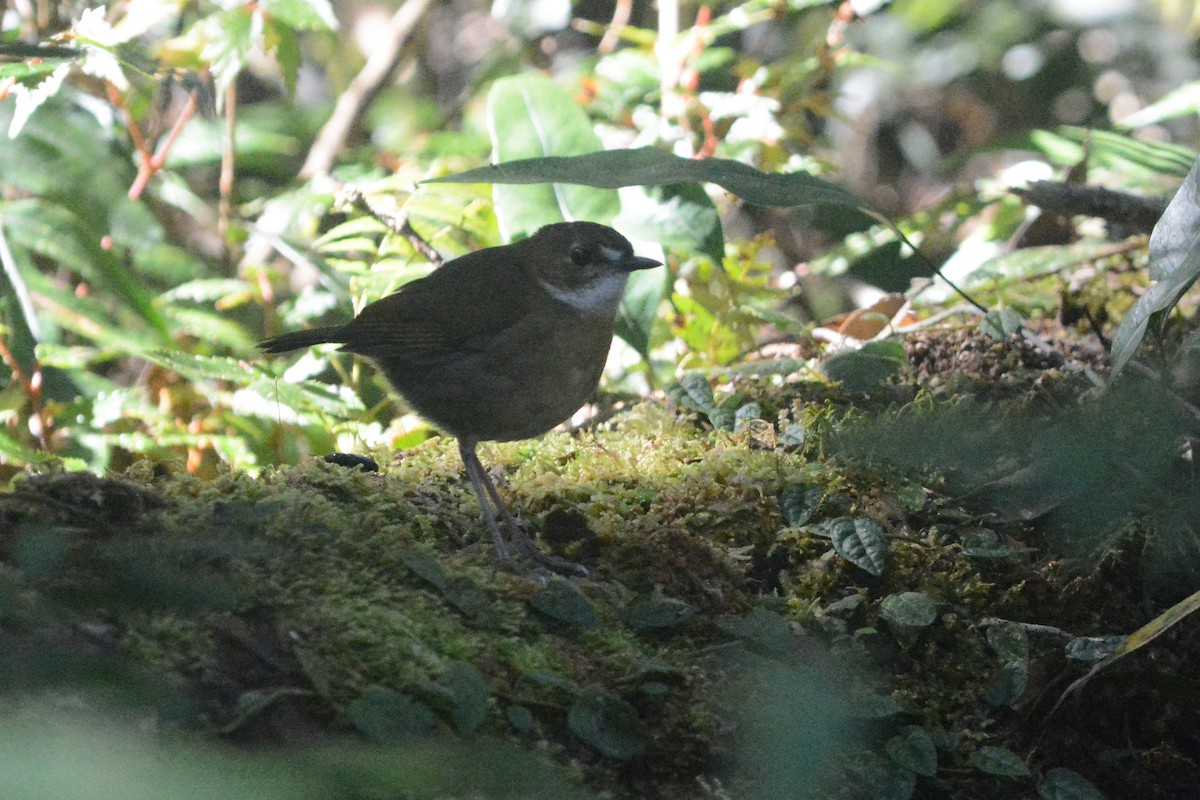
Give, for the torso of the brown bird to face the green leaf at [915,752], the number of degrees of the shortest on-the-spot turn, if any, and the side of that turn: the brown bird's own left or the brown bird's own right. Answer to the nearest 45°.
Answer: approximately 90° to the brown bird's own right

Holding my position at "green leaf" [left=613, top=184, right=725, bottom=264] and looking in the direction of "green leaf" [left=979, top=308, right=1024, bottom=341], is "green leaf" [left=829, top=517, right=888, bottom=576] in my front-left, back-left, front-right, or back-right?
front-right

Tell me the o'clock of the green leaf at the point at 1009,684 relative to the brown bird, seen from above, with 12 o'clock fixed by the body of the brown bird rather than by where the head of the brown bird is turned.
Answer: The green leaf is roughly at 2 o'clock from the brown bird.

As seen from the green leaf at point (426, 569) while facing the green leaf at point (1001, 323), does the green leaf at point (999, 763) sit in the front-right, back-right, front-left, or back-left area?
front-right

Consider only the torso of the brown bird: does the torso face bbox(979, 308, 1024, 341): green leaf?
yes

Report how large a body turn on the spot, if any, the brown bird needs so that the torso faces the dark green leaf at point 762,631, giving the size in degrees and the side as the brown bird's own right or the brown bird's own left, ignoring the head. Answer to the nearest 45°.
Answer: approximately 90° to the brown bird's own right

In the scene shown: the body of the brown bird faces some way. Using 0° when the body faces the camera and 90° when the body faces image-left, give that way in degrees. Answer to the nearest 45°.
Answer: approximately 270°

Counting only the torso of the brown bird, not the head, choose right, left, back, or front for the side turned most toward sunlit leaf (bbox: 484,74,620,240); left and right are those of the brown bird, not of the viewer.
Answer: left

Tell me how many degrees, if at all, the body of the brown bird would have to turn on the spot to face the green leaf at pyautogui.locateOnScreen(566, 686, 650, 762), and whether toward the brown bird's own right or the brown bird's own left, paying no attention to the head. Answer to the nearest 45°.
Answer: approximately 90° to the brown bird's own right

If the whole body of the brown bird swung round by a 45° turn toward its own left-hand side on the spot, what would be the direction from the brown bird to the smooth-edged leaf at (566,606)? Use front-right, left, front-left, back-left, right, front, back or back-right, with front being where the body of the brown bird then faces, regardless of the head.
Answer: back-right
